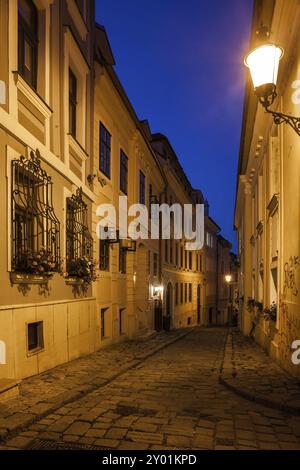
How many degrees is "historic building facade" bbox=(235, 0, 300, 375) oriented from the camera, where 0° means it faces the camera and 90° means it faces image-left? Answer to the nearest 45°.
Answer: approximately 90°

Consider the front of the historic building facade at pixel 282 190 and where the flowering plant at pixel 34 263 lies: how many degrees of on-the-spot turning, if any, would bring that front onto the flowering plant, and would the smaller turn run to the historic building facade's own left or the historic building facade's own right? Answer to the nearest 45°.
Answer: approximately 45° to the historic building facade's own left
